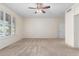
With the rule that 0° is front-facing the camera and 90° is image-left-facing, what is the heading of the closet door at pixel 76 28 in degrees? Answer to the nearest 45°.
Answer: approximately 90°
